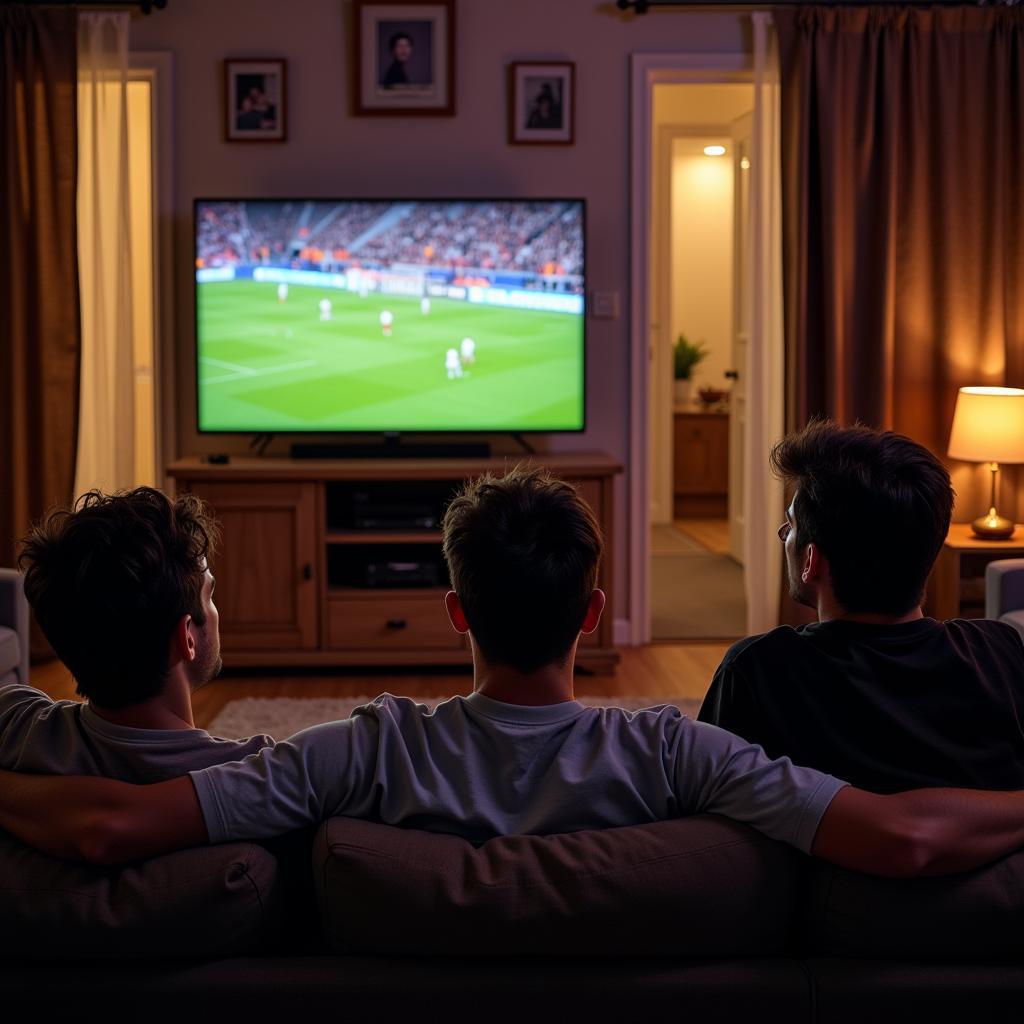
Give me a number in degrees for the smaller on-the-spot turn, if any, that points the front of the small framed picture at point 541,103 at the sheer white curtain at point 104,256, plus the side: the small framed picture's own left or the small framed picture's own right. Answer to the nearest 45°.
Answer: approximately 90° to the small framed picture's own right

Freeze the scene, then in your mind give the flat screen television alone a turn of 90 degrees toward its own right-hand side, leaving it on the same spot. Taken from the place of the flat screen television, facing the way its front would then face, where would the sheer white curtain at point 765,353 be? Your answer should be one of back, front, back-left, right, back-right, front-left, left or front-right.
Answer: back

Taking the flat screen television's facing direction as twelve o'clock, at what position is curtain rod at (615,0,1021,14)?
The curtain rod is roughly at 9 o'clock from the flat screen television.

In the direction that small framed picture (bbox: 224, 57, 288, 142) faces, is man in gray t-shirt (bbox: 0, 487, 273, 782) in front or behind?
in front

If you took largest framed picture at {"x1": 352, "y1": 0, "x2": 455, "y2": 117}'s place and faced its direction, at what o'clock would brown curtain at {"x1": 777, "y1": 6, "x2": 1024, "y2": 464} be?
The brown curtain is roughly at 9 o'clock from the largest framed picture.

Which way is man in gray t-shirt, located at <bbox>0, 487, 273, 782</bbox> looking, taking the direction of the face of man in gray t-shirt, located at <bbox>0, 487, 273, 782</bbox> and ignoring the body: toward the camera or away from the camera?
away from the camera

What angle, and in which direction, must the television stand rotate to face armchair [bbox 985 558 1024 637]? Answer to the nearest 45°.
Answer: approximately 45° to its left

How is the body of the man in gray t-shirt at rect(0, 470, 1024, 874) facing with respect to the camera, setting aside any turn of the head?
away from the camera

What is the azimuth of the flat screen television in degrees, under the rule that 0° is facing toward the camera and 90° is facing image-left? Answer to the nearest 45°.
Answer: approximately 0°

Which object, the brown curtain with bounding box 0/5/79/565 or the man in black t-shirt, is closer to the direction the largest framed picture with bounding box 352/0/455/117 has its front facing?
the man in black t-shirt

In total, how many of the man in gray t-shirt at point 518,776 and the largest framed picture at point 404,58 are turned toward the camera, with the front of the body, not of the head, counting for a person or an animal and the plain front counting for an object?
1

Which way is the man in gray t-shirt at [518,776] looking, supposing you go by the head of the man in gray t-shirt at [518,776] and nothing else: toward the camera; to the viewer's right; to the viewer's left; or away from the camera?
away from the camera

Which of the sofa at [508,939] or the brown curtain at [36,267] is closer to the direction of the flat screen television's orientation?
the sofa

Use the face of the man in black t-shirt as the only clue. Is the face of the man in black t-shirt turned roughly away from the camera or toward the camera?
away from the camera
